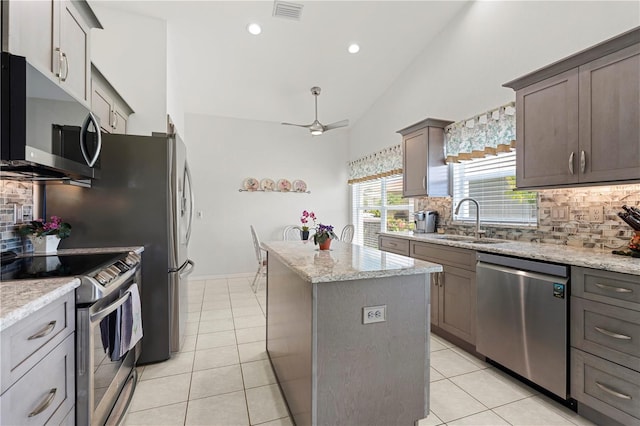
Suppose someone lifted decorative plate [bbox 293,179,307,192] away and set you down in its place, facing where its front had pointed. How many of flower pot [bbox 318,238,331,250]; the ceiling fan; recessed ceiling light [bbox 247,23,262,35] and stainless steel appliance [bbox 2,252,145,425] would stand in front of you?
4

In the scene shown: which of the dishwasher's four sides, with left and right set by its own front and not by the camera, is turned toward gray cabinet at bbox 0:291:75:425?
front

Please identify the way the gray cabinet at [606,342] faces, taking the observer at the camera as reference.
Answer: facing the viewer and to the left of the viewer

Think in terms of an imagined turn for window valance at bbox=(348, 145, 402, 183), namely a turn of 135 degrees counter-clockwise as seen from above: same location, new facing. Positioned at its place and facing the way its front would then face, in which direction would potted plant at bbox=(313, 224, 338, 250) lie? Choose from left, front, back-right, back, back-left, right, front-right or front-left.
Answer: right

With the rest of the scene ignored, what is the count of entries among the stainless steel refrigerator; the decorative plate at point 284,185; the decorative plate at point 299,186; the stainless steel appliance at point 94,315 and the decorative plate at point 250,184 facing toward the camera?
3

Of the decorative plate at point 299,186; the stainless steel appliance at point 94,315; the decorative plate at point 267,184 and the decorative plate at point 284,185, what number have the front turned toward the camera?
3

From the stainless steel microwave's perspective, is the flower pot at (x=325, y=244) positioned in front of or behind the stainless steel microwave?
in front

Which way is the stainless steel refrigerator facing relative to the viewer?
to the viewer's right

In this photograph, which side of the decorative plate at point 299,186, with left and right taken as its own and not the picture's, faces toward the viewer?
front

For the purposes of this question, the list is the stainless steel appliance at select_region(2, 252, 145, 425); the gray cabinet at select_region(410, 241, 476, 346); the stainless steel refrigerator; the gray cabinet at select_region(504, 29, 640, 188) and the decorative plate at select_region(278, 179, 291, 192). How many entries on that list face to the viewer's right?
2

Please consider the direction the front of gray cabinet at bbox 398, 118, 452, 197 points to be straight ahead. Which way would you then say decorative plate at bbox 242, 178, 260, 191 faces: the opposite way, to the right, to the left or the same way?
to the left

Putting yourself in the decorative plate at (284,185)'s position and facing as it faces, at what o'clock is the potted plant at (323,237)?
The potted plant is roughly at 12 o'clock from the decorative plate.

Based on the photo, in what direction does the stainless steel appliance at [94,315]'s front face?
to the viewer's right

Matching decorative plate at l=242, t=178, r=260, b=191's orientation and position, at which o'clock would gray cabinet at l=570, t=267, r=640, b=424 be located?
The gray cabinet is roughly at 11 o'clock from the decorative plate.

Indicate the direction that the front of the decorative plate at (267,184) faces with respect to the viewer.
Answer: facing the viewer
